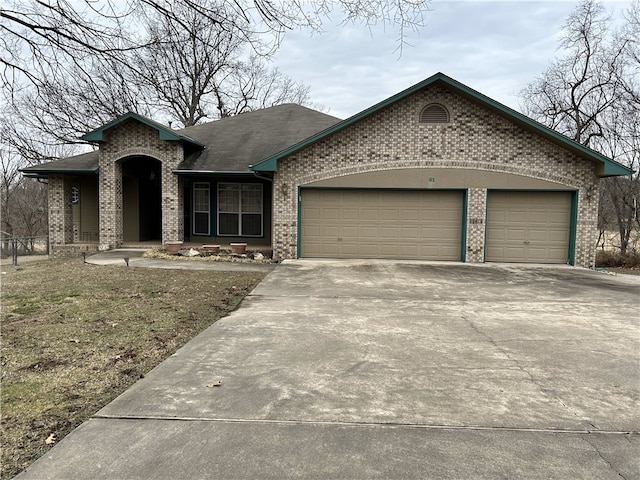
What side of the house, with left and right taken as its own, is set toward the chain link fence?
right

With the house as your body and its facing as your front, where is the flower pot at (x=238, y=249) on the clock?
The flower pot is roughly at 3 o'clock from the house.

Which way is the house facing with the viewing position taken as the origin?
facing the viewer

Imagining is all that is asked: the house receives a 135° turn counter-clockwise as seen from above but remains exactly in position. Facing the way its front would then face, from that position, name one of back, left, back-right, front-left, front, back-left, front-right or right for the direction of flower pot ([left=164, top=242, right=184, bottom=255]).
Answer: back-left
